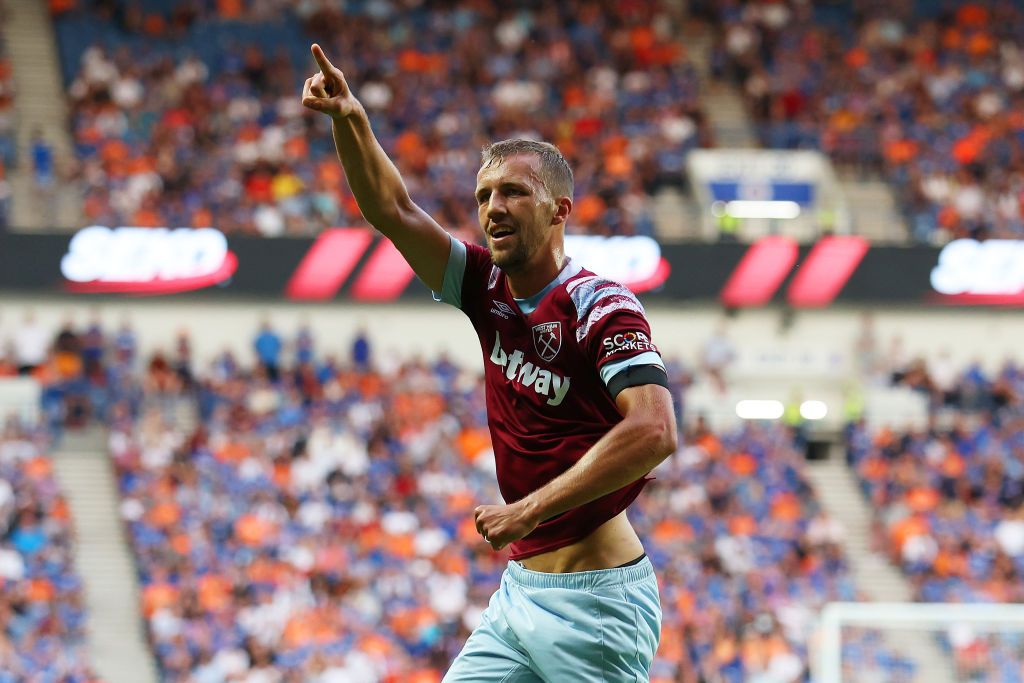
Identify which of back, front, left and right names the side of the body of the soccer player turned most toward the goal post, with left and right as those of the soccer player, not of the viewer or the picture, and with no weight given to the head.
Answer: back

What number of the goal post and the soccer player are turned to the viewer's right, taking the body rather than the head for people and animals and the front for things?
0

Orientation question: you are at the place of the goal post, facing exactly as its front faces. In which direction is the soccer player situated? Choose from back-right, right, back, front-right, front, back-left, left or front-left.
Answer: front

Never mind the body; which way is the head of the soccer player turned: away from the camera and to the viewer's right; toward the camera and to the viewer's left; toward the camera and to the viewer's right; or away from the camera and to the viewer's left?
toward the camera and to the viewer's left

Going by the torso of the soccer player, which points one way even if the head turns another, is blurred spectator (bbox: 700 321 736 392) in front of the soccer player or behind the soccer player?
behind

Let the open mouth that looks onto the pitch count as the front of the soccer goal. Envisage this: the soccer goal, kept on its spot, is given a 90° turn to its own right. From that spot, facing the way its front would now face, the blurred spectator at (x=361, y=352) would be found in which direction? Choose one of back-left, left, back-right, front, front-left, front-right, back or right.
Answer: front-right

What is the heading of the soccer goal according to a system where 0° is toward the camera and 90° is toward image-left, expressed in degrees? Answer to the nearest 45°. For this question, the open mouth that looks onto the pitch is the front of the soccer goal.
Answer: approximately 0°

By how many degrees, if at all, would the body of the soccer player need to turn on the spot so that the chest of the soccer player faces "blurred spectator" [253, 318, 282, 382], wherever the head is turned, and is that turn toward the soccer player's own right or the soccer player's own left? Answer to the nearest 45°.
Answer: approximately 135° to the soccer player's own right
